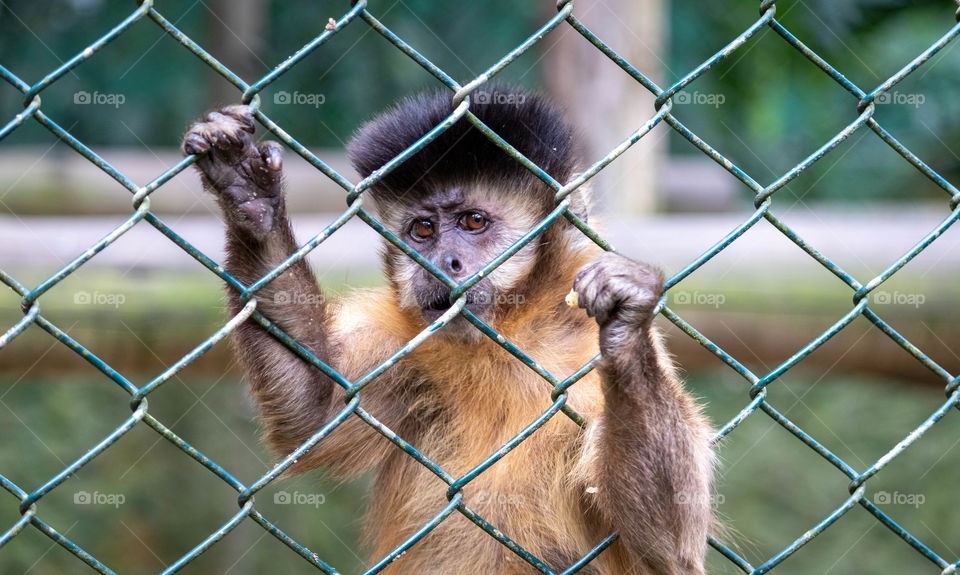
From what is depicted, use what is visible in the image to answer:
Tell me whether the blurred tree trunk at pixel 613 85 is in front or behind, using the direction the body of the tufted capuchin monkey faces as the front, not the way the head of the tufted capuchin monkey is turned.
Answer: behind

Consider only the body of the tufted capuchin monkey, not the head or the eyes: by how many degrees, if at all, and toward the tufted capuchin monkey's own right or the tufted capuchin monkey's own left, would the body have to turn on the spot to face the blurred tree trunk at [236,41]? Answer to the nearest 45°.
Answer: approximately 135° to the tufted capuchin monkey's own right

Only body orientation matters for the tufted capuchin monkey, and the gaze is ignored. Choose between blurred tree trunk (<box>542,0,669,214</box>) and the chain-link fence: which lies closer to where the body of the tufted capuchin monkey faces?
the chain-link fence

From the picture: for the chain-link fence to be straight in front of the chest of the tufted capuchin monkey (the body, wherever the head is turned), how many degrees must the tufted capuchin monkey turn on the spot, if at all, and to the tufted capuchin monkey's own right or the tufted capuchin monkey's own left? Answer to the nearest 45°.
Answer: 0° — it already faces it

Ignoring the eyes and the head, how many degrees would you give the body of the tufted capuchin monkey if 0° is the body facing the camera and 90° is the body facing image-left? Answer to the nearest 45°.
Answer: approximately 0°

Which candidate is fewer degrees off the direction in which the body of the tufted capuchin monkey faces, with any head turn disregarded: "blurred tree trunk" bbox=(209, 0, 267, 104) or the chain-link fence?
the chain-link fence
